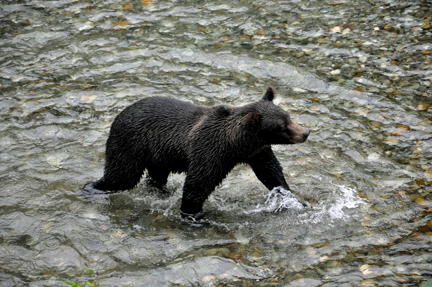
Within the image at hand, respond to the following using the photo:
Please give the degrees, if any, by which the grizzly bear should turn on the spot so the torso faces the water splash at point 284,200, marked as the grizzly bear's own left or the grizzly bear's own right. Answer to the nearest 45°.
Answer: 0° — it already faces it

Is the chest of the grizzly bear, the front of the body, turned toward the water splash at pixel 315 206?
yes

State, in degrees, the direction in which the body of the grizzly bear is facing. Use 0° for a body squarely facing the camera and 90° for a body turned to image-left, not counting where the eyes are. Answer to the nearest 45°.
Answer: approximately 270°
